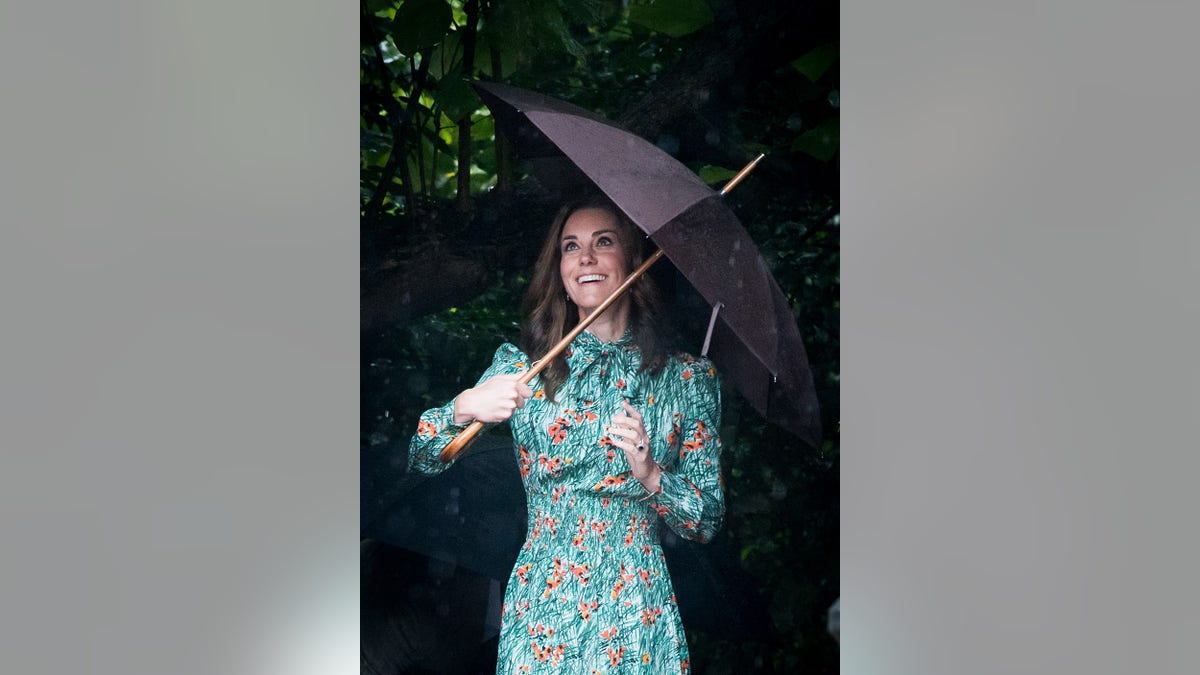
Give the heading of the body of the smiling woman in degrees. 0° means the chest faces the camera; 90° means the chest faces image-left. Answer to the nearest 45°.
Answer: approximately 0°
